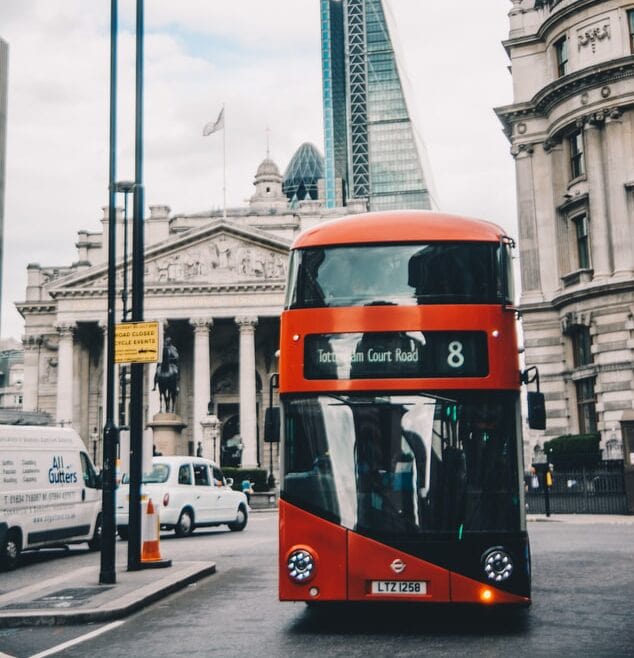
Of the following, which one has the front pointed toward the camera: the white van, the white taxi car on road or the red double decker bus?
the red double decker bus

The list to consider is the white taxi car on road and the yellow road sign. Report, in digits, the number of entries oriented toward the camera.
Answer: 1

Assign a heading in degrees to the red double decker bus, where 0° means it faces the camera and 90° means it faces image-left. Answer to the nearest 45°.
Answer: approximately 0°

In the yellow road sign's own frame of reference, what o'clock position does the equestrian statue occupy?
The equestrian statue is roughly at 6 o'clock from the yellow road sign.

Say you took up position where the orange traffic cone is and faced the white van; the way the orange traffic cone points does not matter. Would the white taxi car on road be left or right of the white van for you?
right

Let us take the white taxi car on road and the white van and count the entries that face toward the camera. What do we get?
0

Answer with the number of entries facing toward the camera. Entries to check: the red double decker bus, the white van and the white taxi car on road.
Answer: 1

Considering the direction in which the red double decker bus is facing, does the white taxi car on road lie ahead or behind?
behind

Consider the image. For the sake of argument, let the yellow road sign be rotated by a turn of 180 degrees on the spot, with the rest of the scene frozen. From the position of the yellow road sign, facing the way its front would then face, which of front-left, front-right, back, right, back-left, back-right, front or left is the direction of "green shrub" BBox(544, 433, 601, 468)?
front-right

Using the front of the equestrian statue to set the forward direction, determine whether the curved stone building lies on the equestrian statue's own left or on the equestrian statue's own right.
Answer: on the equestrian statue's own left

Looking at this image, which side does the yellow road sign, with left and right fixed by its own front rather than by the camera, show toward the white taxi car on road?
back
